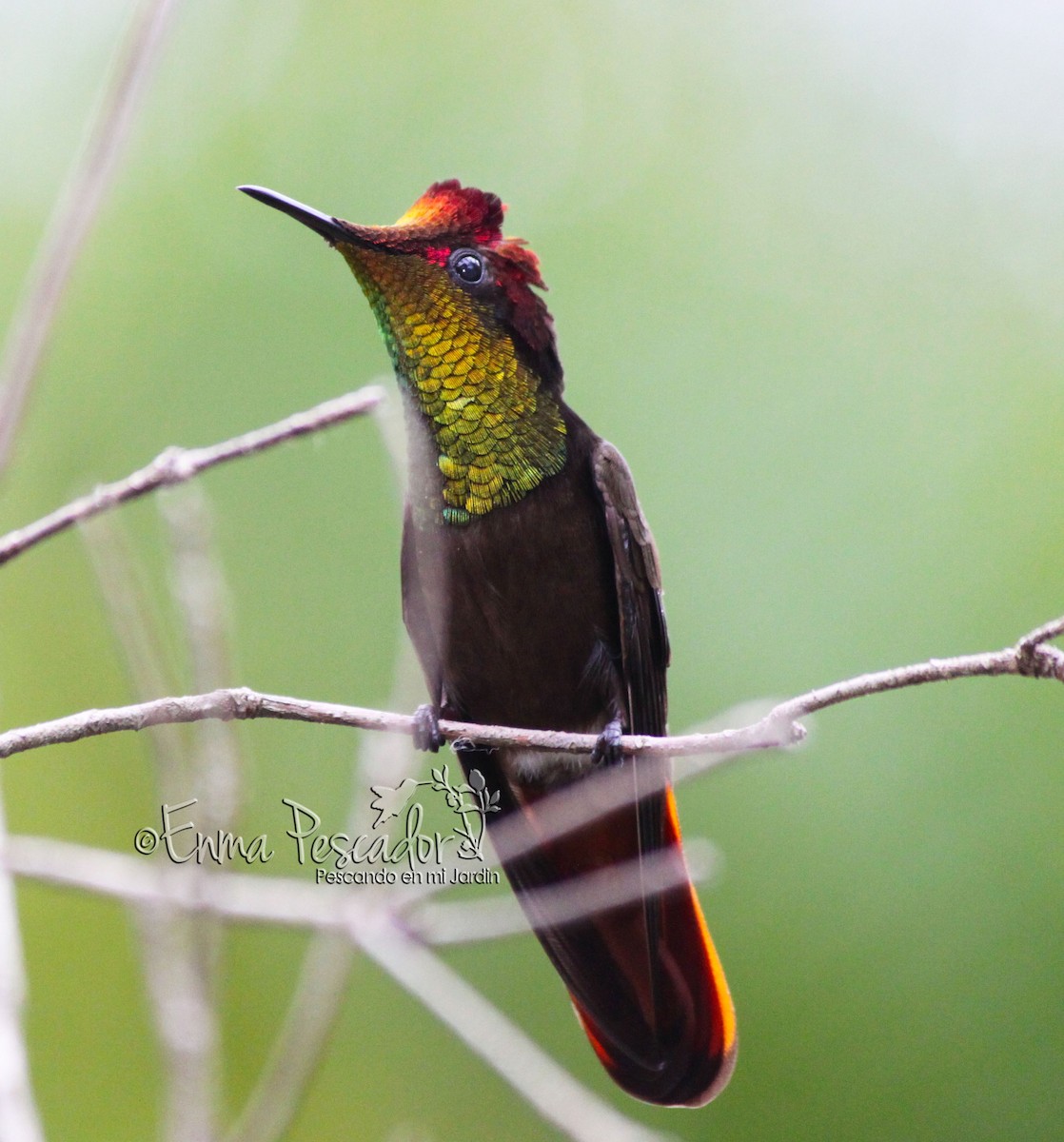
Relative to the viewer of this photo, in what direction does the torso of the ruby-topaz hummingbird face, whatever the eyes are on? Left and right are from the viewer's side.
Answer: facing the viewer and to the left of the viewer

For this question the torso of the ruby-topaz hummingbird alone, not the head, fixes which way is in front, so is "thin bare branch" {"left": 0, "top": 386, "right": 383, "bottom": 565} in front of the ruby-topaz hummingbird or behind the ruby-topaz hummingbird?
in front

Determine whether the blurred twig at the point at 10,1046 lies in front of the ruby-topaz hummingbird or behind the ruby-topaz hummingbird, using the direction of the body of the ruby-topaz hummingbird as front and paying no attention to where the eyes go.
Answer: in front

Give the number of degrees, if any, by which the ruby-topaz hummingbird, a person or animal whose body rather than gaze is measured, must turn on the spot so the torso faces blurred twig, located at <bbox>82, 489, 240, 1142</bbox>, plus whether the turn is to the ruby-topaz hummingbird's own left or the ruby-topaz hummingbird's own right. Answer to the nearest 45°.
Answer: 0° — it already faces it
